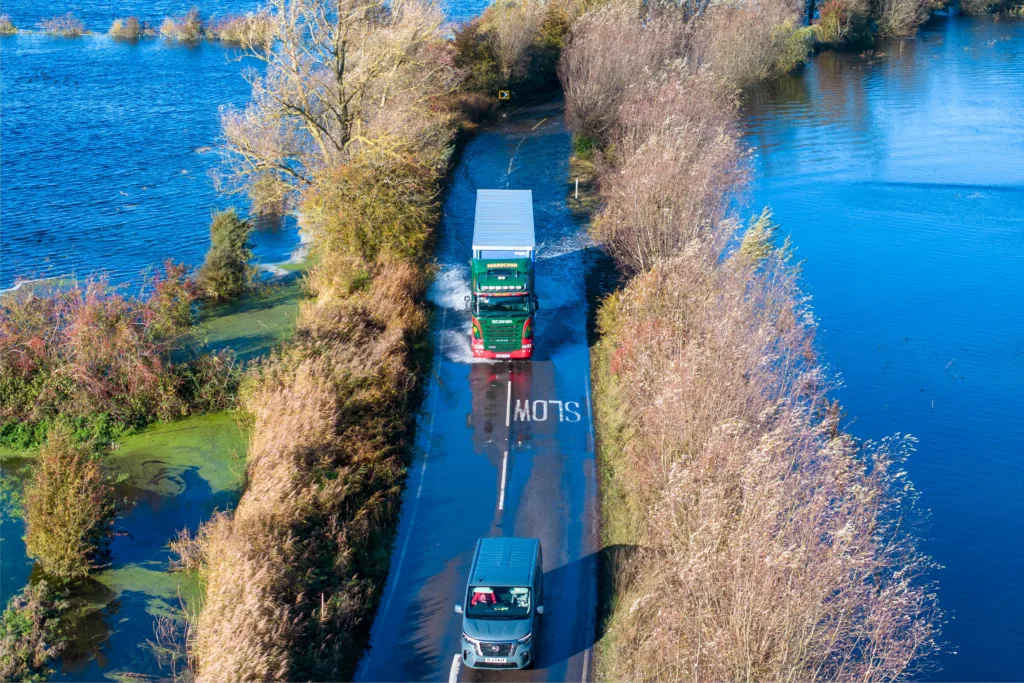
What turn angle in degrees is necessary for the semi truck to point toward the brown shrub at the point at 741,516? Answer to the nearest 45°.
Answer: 0° — it already faces it

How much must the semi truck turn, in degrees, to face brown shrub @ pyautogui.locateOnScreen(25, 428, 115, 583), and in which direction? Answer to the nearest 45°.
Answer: approximately 45° to its right

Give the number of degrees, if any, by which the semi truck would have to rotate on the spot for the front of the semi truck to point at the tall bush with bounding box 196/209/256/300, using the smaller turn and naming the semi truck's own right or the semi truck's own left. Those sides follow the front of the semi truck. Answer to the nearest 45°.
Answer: approximately 135° to the semi truck's own right

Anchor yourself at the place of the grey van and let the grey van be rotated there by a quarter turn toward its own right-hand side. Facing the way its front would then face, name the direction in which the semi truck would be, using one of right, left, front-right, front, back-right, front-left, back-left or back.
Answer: right

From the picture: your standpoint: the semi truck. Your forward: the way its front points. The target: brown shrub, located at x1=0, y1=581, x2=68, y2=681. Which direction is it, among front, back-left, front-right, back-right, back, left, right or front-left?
front-right

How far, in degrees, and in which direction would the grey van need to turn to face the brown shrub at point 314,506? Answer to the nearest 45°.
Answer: approximately 135° to its right

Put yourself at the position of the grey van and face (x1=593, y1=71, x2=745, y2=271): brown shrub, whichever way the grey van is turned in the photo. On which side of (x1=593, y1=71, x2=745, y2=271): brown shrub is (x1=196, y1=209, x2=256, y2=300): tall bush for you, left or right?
left

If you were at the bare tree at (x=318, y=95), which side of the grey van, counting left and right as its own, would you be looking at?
back

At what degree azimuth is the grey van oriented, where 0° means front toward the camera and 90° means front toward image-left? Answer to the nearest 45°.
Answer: approximately 0°

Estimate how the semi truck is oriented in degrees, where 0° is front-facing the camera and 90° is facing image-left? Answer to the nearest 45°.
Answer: approximately 0°

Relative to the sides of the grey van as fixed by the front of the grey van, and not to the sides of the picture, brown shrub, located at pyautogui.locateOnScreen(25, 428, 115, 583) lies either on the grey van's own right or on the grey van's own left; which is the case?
on the grey van's own right

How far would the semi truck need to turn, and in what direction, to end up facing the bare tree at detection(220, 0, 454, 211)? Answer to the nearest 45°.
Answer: approximately 135° to its right

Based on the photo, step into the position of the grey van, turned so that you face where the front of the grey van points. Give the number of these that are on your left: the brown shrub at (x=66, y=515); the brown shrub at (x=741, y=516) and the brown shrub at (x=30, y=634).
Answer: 1
